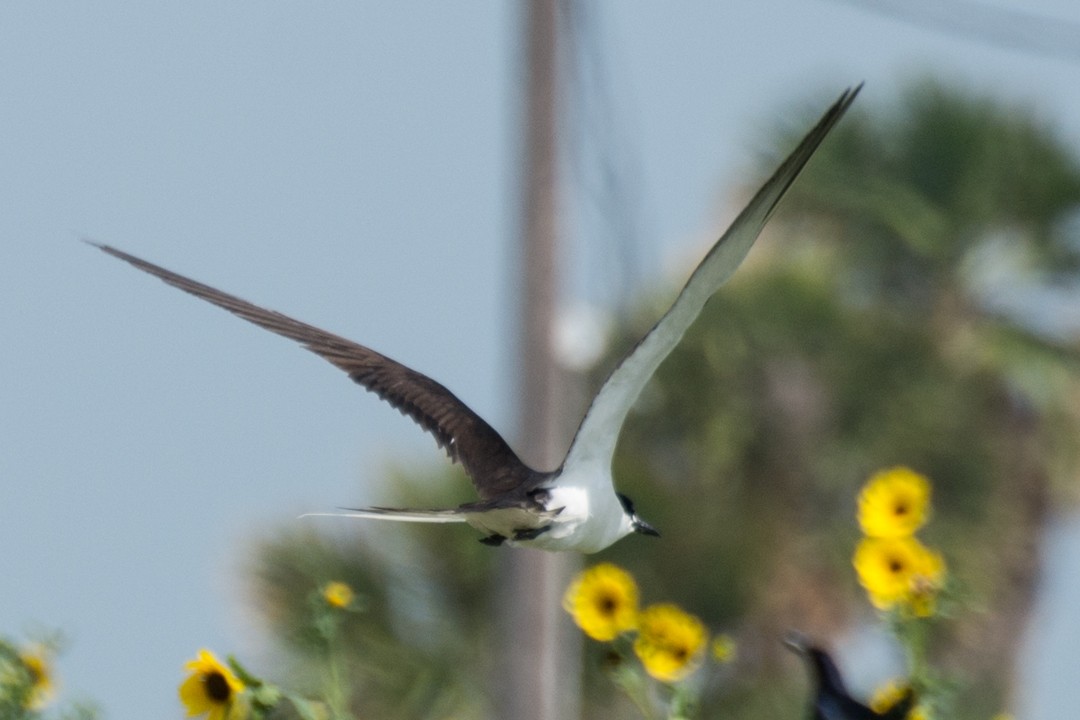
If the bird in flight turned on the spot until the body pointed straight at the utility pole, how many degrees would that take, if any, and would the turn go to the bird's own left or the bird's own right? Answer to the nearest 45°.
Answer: approximately 45° to the bird's own left

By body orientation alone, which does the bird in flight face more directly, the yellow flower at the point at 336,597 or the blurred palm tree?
the blurred palm tree

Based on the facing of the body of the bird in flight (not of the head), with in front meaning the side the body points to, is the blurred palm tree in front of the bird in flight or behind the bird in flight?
in front

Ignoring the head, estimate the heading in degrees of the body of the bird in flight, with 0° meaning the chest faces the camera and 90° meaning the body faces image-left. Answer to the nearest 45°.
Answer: approximately 225°

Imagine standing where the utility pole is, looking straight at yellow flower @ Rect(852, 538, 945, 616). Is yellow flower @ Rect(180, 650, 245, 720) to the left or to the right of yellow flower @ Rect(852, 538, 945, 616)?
right
